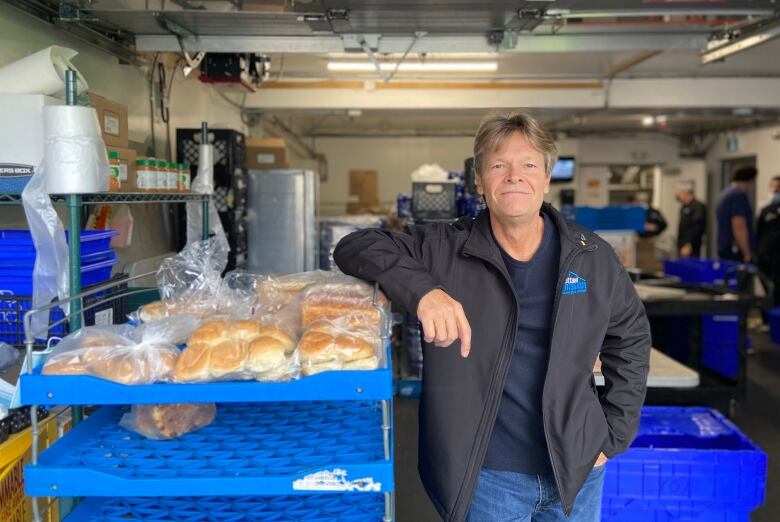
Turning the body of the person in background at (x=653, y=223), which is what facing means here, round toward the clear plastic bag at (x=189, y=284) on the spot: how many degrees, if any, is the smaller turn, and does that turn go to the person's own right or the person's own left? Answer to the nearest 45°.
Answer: approximately 90° to the person's own left

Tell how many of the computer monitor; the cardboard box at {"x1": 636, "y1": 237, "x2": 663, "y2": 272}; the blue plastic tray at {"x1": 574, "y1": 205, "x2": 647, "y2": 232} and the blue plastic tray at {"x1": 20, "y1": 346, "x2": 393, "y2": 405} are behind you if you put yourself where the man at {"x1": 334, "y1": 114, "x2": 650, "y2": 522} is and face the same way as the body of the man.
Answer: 3

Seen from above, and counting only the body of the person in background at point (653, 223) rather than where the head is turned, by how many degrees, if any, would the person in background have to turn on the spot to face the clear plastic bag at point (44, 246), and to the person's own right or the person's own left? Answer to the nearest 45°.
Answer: approximately 90° to the person's own left

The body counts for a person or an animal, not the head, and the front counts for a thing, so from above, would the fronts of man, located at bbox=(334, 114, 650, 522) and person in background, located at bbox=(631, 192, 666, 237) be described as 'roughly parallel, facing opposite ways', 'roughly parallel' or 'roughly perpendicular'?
roughly perpendicular

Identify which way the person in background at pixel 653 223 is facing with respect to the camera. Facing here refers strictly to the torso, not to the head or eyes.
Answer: to the viewer's left

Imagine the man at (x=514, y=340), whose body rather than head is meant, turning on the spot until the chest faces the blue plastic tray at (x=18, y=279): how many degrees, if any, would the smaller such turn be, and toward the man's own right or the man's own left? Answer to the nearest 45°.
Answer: approximately 90° to the man's own right

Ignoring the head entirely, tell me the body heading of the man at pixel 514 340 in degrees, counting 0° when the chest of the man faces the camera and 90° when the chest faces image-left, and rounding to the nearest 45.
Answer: approximately 0°

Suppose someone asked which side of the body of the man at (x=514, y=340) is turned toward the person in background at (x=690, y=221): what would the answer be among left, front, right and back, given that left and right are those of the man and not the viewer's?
back

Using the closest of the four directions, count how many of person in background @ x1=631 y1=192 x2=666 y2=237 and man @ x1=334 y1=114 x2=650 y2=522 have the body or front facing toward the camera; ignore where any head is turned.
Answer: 1

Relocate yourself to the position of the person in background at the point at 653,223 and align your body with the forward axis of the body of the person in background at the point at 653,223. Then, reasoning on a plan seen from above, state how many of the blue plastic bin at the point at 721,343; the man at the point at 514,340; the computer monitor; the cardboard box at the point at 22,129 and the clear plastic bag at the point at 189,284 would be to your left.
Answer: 4

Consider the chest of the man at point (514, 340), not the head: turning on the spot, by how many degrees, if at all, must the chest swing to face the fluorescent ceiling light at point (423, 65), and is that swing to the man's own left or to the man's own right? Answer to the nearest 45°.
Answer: approximately 180°

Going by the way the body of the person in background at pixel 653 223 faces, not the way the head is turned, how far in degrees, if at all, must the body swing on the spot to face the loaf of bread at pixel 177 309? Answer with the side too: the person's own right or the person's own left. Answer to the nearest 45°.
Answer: approximately 90° to the person's own left

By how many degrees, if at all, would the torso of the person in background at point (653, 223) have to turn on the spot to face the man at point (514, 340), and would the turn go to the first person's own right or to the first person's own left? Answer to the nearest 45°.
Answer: approximately 90° to the first person's own left
